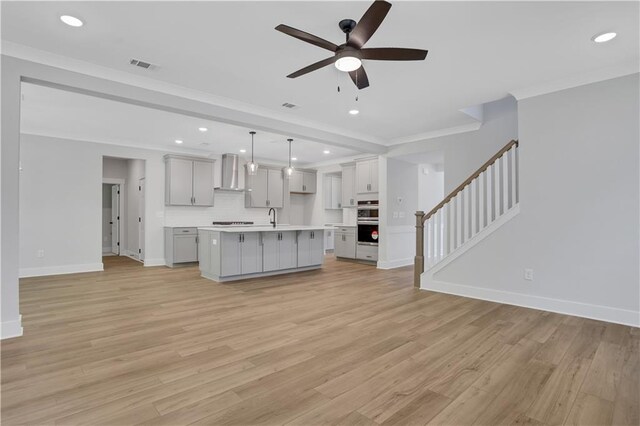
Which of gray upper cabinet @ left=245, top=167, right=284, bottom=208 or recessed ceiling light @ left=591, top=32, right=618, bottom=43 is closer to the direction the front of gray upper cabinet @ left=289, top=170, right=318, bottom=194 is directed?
the recessed ceiling light

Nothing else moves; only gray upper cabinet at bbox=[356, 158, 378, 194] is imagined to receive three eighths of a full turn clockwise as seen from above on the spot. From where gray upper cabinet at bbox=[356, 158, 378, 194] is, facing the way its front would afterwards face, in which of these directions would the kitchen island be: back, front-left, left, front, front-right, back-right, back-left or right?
back-left

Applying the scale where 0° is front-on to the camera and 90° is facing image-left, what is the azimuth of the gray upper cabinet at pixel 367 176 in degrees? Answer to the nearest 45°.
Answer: approximately 45°

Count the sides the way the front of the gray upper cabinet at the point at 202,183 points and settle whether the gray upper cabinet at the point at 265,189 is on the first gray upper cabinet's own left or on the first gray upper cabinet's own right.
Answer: on the first gray upper cabinet's own left

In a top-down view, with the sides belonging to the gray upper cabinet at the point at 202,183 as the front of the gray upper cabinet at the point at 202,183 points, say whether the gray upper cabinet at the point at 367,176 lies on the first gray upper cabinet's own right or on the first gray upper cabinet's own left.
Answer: on the first gray upper cabinet's own left

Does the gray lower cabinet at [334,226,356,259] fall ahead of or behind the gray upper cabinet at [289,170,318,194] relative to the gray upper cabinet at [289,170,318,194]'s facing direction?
ahead

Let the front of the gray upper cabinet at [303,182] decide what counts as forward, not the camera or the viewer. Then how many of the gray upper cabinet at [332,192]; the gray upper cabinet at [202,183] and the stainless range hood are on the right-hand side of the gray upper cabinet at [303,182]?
2

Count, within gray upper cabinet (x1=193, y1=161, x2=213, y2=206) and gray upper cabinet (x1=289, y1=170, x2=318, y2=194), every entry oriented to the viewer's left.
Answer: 0

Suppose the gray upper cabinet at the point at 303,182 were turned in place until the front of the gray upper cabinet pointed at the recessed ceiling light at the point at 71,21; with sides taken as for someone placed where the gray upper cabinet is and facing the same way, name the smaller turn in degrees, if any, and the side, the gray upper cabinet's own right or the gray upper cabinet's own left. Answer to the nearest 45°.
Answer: approximately 45° to the gray upper cabinet's own right

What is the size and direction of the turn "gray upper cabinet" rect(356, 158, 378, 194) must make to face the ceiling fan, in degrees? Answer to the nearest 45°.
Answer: approximately 45° to its left

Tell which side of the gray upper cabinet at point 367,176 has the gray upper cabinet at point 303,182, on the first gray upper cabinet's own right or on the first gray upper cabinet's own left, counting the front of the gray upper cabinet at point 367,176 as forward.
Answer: on the first gray upper cabinet's own right
